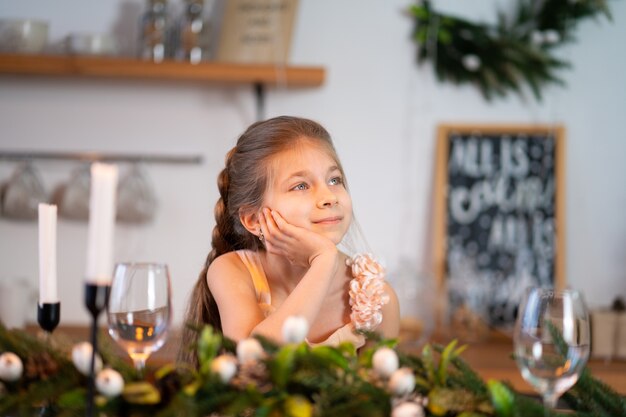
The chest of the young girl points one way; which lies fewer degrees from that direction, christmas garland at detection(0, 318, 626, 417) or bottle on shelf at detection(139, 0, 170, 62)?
the christmas garland

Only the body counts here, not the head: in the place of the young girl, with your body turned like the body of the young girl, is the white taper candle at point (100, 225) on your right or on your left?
on your right

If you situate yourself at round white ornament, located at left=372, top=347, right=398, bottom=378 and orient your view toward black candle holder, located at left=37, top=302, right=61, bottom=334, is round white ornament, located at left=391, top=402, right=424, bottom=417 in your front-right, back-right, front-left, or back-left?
back-left

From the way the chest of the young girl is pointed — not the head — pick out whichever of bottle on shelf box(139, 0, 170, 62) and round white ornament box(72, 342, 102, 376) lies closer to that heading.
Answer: the round white ornament

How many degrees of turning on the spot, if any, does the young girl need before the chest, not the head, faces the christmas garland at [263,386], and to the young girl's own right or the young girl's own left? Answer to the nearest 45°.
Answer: approximately 45° to the young girl's own right

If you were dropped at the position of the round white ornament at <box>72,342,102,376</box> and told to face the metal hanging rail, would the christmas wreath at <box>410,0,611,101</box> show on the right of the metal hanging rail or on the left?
right

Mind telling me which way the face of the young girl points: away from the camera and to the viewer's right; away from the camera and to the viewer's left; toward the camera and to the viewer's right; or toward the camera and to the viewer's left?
toward the camera and to the viewer's right

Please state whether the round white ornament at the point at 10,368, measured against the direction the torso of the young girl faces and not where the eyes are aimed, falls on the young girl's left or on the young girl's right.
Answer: on the young girl's right

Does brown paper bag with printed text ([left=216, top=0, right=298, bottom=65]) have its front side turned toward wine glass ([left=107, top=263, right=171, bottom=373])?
yes
